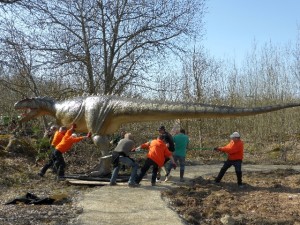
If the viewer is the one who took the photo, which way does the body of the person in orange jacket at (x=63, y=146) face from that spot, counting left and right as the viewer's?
facing to the right of the viewer

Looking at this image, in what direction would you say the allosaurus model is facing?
to the viewer's left

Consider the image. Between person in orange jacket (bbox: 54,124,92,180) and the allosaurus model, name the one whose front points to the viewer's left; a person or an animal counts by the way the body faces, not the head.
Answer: the allosaurus model

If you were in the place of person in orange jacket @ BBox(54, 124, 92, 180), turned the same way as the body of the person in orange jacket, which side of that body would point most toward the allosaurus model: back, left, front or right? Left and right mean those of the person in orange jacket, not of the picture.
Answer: front

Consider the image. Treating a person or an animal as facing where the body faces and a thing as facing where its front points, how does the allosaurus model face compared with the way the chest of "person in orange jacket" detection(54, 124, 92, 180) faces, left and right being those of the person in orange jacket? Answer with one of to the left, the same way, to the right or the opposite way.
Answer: the opposite way

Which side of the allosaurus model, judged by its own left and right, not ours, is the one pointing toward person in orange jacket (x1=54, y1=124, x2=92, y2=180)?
front

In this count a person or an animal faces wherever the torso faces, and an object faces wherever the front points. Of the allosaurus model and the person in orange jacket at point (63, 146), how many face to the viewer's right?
1
